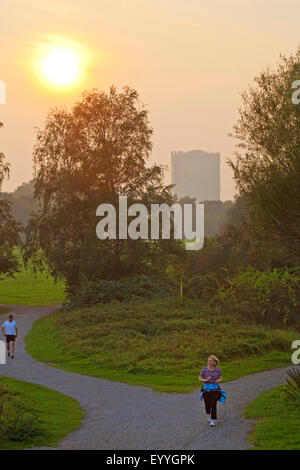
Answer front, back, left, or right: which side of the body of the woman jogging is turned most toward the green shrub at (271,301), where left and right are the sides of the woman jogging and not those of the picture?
back

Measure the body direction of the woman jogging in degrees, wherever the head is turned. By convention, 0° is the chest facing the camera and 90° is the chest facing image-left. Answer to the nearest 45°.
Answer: approximately 0°

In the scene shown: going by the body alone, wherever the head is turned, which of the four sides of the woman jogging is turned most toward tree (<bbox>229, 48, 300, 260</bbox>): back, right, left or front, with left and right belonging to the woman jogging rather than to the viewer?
back

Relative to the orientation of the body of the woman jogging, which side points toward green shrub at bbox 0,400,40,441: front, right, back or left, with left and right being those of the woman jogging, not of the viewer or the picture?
right

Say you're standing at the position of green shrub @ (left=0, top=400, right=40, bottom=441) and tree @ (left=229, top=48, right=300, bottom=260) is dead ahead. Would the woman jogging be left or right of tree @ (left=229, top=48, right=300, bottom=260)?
right

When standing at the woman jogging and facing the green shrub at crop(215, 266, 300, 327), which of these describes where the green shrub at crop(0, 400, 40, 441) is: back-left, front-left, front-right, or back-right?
back-left
